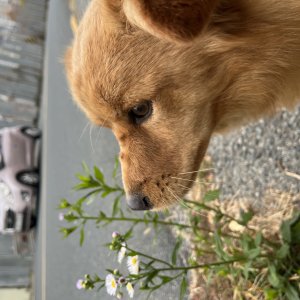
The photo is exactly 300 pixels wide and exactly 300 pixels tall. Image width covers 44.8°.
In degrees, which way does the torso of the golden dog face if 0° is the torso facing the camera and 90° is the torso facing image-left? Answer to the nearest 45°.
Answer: approximately 90°
